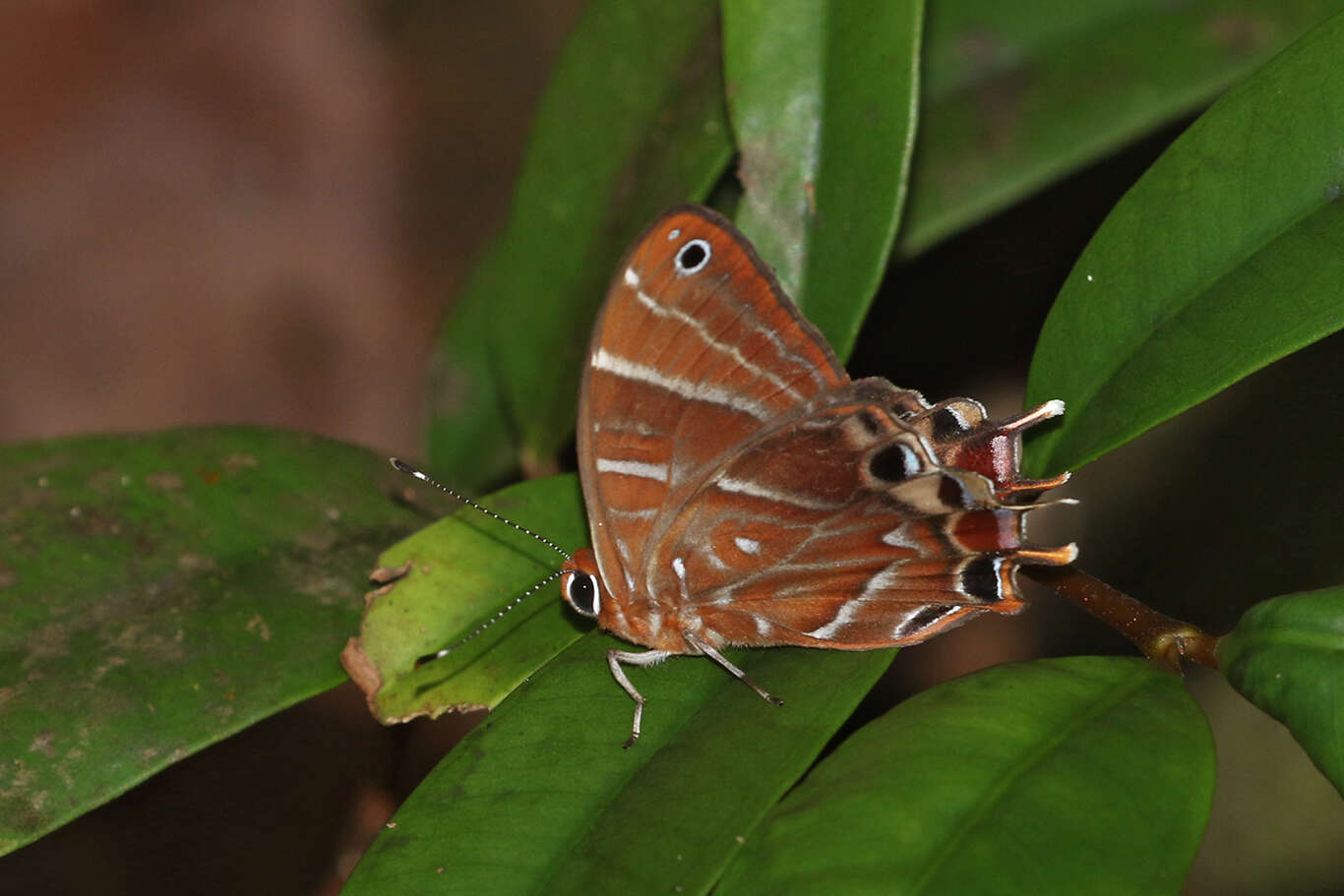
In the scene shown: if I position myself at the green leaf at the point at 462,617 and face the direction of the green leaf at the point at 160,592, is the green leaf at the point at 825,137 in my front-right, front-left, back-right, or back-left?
back-right

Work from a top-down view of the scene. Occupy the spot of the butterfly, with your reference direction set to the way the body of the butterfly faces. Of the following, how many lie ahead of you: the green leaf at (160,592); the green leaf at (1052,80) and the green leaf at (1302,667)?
1

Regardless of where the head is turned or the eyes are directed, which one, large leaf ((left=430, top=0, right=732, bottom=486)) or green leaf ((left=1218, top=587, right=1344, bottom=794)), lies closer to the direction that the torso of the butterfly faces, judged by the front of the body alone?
the large leaf

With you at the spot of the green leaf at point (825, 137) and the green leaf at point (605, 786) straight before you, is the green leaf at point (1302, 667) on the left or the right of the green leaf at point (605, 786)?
left

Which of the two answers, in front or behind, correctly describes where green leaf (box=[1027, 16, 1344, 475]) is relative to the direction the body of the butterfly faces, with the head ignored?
behind

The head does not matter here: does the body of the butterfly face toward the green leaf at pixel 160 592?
yes

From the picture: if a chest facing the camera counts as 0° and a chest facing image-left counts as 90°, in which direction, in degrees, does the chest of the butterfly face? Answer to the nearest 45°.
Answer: approximately 90°

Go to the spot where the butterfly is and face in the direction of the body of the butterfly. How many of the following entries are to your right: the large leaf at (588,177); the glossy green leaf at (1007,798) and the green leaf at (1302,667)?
1

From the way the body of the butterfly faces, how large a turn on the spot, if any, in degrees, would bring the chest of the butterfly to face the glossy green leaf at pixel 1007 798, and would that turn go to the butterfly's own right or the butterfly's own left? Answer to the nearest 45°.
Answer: approximately 90° to the butterfly's own left

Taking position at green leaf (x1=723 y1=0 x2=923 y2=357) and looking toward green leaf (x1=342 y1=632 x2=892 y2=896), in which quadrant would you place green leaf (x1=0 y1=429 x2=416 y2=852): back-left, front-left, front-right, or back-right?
front-right

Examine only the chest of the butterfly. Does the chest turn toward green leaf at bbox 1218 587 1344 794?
no

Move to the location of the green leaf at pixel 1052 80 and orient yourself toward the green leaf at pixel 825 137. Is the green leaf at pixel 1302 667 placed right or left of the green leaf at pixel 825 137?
left

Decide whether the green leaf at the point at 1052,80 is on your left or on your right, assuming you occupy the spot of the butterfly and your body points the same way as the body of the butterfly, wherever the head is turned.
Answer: on your right

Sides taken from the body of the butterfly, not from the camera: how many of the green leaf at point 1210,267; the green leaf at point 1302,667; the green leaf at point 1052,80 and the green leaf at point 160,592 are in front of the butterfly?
1

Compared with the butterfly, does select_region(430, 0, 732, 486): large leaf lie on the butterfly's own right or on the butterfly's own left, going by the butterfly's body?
on the butterfly's own right
